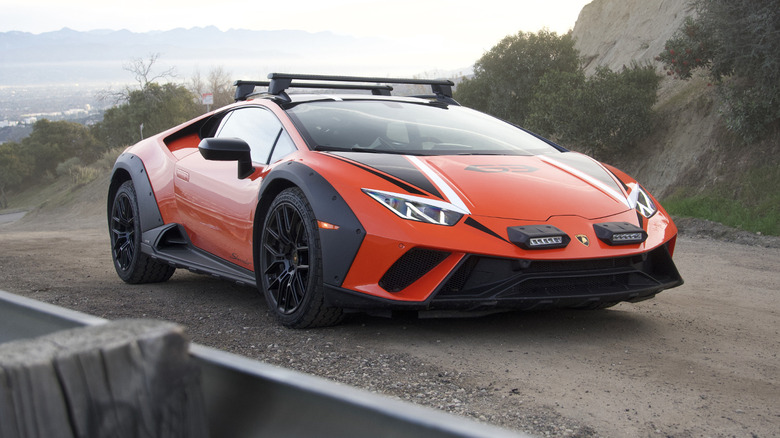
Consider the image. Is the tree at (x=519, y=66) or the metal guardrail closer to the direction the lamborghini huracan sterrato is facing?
the metal guardrail

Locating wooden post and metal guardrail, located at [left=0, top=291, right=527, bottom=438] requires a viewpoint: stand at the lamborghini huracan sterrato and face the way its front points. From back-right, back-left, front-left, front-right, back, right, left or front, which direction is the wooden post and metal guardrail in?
front-right

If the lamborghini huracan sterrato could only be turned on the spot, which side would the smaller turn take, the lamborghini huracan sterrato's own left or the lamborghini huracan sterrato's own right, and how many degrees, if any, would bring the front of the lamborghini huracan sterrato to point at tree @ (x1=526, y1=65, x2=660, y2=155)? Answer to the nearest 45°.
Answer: approximately 135° to the lamborghini huracan sterrato's own left

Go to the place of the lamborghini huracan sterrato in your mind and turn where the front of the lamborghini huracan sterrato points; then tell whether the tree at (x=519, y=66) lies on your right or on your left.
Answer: on your left

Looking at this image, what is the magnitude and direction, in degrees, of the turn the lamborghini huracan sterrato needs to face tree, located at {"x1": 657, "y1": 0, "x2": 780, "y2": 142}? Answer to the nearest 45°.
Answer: approximately 90° to its left

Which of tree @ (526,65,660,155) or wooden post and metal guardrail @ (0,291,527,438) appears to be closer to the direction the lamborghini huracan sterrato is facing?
the wooden post and metal guardrail

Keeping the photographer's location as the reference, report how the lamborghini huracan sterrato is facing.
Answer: facing the viewer and to the right of the viewer
